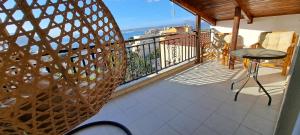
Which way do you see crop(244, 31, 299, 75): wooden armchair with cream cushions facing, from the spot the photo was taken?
facing the viewer and to the left of the viewer

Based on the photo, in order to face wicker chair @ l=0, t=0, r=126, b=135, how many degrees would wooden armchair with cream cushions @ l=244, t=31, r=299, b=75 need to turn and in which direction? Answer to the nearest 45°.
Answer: approximately 45° to its left
